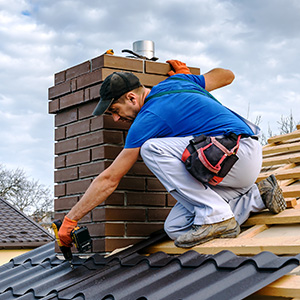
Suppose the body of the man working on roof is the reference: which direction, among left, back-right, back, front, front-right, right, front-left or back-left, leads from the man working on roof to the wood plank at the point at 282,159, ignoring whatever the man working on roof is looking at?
back-right

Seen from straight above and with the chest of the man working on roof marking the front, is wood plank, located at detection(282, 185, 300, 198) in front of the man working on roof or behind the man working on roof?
behind

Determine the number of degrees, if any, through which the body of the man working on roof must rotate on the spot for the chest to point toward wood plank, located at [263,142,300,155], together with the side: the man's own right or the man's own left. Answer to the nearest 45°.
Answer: approximately 135° to the man's own right

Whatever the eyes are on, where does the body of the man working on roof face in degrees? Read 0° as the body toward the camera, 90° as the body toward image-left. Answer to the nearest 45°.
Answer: approximately 90°

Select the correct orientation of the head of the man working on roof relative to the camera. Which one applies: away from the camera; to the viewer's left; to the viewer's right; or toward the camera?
to the viewer's left
